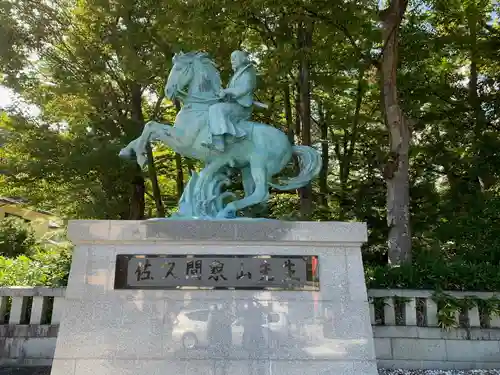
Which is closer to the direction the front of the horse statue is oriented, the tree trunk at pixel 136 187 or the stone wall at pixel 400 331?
the tree trunk

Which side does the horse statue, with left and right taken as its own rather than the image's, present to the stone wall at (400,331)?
back

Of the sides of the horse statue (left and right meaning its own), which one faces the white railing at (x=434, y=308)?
back

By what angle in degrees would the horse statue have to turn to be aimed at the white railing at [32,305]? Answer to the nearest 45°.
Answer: approximately 45° to its right

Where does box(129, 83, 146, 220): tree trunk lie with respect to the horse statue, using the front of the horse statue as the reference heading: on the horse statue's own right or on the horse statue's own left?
on the horse statue's own right

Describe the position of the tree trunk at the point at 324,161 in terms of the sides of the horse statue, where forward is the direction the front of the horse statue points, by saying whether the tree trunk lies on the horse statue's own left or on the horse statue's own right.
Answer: on the horse statue's own right

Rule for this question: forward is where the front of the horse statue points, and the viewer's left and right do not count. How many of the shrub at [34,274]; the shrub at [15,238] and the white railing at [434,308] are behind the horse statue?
1

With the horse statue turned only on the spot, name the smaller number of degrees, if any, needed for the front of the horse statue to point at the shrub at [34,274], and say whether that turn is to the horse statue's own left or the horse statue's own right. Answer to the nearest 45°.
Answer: approximately 45° to the horse statue's own right

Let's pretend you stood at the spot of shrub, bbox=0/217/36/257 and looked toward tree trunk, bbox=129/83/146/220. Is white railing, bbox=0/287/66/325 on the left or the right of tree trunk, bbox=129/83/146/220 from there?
right

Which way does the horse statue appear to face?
to the viewer's left
